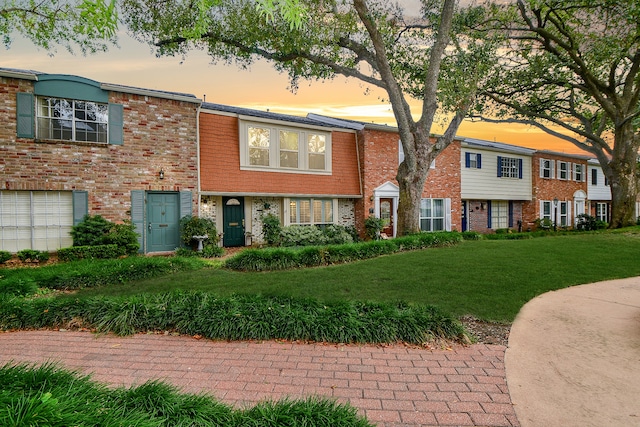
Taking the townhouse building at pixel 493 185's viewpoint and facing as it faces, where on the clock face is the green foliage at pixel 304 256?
The green foliage is roughly at 2 o'clock from the townhouse building.

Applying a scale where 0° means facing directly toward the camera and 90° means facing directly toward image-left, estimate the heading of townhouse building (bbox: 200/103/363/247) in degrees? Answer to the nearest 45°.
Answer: approximately 315°

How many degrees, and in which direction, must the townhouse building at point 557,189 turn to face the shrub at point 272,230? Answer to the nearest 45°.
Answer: approximately 90° to its right

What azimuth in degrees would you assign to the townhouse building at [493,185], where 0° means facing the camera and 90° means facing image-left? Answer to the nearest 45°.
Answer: approximately 315°

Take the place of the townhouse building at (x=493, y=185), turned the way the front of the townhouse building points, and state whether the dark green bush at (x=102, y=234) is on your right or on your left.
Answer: on your right

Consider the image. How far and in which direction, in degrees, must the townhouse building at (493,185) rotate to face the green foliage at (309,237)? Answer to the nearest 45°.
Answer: approximately 90° to its right

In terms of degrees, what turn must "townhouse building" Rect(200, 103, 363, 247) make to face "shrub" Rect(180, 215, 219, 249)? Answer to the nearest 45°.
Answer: approximately 90° to its right

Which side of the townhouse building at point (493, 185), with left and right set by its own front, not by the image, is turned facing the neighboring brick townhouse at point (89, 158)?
right

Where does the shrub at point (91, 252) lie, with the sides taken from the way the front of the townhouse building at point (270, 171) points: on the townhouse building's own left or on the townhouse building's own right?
on the townhouse building's own right

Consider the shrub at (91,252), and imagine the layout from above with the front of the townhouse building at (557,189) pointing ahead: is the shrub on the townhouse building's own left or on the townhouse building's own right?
on the townhouse building's own right

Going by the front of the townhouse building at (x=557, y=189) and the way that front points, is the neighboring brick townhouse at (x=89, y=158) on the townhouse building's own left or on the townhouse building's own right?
on the townhouse building's own right
